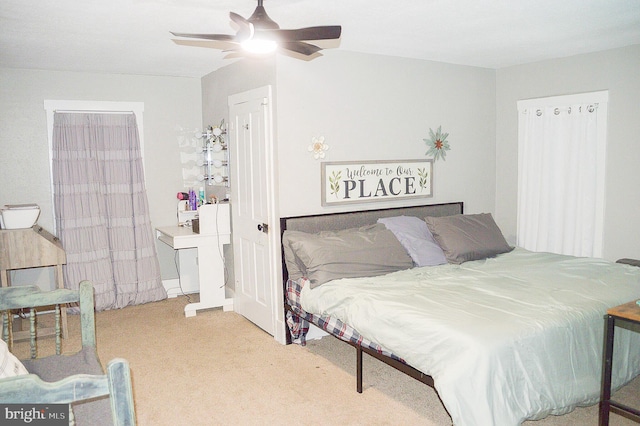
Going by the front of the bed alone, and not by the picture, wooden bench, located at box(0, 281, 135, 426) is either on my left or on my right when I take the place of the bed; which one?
on my right

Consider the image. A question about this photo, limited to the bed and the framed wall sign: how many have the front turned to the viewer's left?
0

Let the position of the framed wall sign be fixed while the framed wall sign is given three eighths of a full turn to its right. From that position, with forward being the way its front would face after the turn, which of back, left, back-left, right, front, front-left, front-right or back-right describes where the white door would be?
front

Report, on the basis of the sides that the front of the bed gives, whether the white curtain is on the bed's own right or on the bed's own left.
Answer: on the bed's own left

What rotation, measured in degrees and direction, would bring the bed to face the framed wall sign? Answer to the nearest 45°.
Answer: approximately 180°

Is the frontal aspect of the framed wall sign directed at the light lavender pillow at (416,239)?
yes

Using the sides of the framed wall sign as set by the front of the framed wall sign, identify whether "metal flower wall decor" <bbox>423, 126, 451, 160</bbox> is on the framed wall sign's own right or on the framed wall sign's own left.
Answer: on the framed wall sign's own left

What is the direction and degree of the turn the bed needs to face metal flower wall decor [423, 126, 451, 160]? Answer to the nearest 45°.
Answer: approximately 135° to its left

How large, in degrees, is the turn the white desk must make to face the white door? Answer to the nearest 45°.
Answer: approximately 135° to its left

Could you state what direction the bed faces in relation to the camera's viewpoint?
facing the viewer and to the right of the viewer

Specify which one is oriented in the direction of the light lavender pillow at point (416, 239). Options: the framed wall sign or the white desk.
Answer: the framed wall sign
